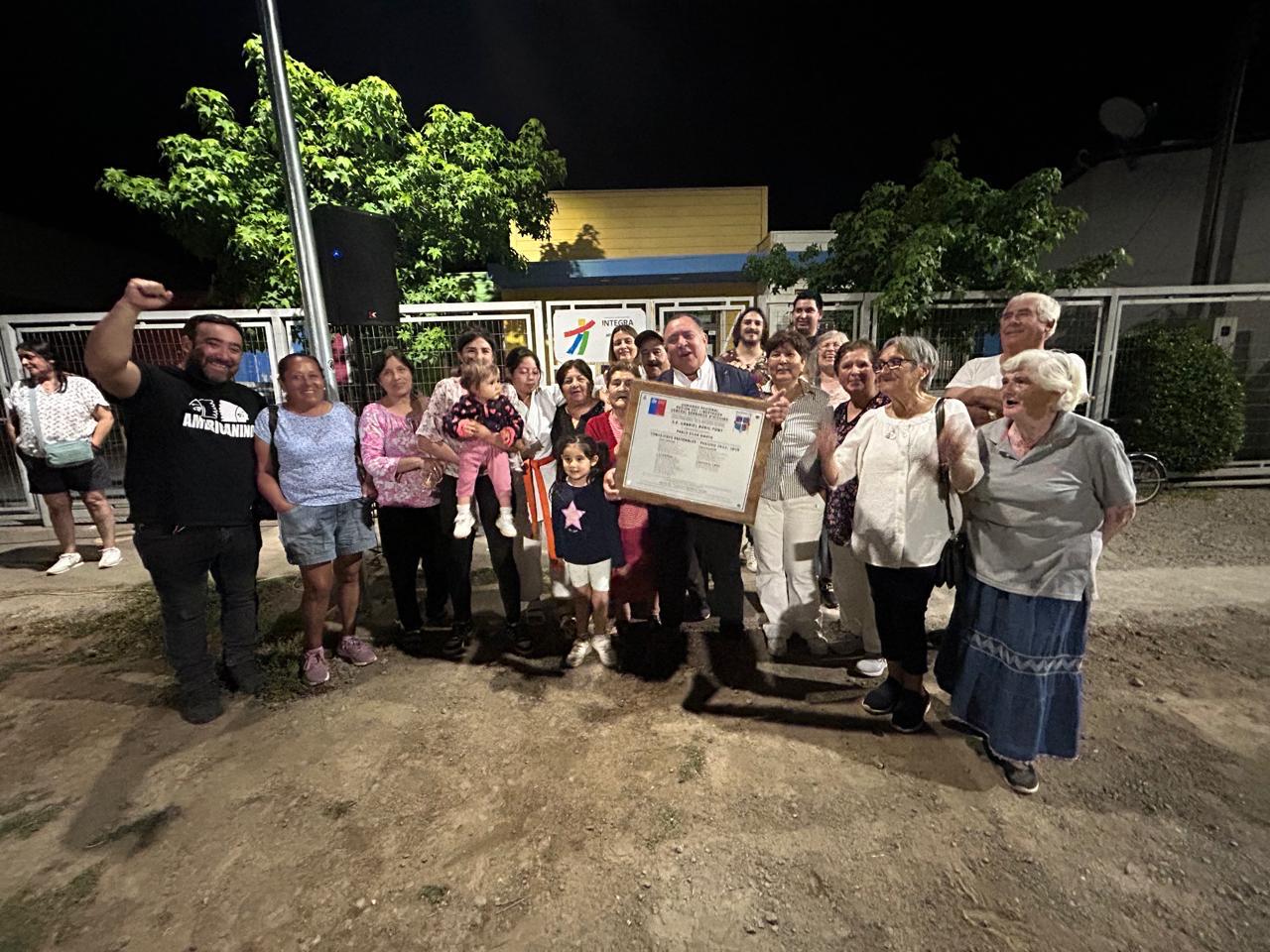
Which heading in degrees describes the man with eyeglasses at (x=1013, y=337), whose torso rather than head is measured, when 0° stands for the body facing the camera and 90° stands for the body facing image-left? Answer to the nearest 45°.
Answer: approximately 45°

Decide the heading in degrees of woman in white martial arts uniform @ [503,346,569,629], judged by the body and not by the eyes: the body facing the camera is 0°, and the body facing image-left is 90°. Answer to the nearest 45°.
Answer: approximately 0°

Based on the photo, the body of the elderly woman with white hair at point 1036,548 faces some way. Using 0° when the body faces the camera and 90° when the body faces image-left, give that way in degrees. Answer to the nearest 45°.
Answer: approximately 45°

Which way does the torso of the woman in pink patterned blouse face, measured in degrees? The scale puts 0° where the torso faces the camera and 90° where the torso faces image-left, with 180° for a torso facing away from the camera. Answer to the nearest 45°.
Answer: approximately 315°

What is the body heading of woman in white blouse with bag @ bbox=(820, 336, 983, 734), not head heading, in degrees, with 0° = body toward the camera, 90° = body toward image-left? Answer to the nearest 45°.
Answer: approximately 45°

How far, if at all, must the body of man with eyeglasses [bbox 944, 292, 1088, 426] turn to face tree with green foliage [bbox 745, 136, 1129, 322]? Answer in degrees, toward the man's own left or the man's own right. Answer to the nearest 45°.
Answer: approximately 135° to the man's own right

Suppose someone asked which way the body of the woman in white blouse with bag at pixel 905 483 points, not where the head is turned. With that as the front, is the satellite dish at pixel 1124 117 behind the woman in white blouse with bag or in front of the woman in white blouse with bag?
behind
